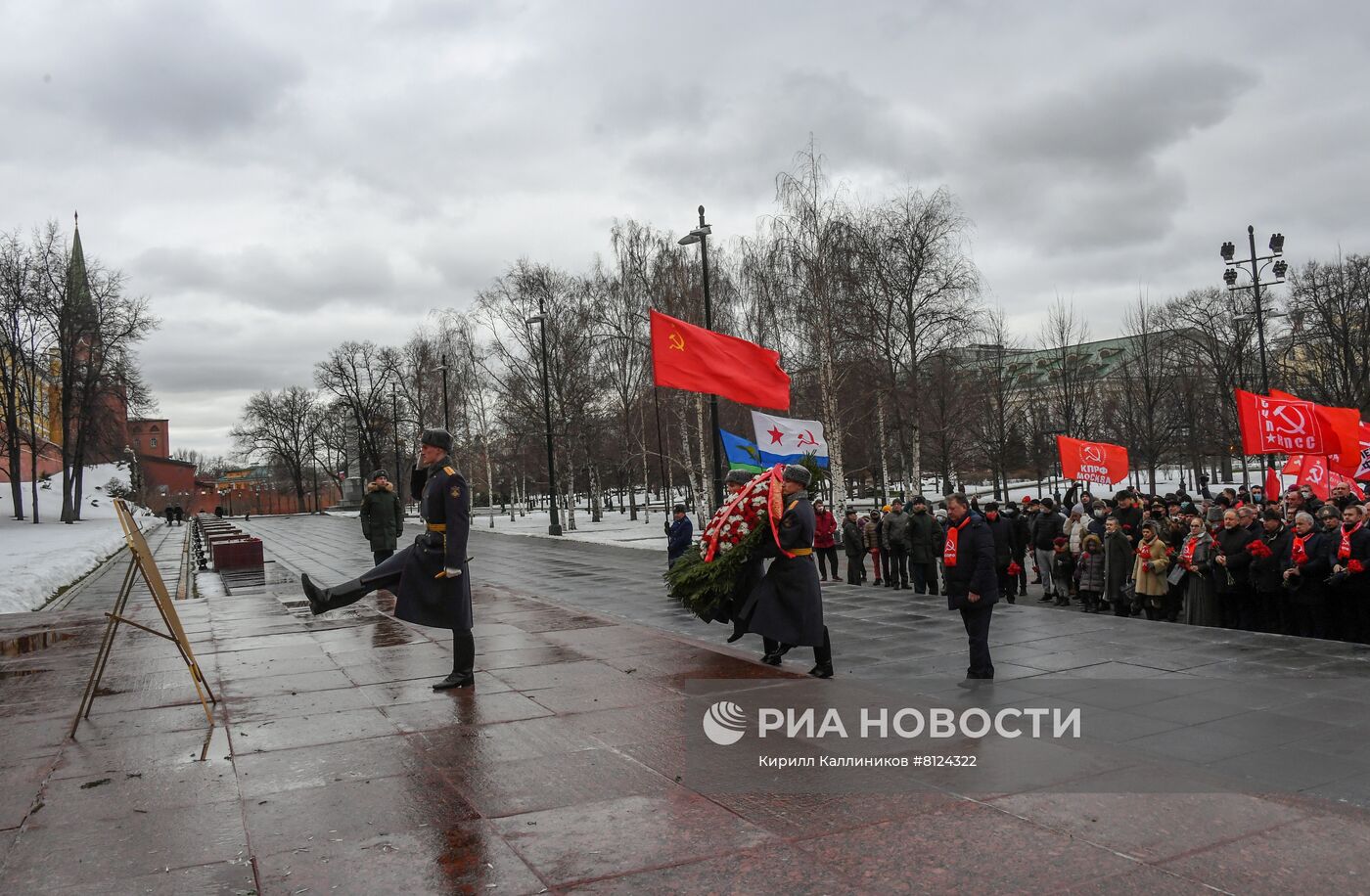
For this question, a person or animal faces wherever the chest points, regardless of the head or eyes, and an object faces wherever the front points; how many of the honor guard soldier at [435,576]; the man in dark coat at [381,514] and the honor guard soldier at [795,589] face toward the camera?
1

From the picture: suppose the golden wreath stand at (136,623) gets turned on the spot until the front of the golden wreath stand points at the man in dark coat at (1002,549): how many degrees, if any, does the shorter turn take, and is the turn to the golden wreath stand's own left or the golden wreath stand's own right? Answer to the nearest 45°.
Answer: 0° — it already faces them

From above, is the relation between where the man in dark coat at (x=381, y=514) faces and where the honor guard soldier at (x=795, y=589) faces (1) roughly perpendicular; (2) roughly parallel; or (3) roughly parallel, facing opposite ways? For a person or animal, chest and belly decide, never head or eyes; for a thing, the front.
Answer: roughly perpendicular

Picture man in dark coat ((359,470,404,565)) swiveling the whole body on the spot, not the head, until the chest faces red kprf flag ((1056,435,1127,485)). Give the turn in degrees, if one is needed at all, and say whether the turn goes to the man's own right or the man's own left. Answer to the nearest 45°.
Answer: approximately 90° to the man's own left

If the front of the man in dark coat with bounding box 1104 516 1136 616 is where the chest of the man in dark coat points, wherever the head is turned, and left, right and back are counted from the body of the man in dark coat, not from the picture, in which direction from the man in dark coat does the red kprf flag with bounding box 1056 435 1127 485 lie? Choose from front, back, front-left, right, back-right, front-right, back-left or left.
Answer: back-right

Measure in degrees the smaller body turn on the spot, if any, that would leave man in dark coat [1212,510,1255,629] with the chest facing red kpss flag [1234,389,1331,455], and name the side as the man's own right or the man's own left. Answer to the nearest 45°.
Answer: approximately 135° to the man's own right

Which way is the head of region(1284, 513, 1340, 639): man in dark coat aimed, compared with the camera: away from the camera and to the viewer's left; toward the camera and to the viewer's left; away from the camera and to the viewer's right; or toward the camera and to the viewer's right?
toward the camera and to the viewer's left

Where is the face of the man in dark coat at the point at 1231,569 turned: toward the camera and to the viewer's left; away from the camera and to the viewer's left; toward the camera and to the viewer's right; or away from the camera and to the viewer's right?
toward the camera and to the viewer's left

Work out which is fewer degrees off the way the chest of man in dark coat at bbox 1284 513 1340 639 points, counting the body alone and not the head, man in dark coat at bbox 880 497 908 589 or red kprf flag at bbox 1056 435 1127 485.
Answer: the man in dark coat

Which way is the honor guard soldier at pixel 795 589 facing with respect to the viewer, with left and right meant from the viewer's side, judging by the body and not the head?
facing to the left of the viewer

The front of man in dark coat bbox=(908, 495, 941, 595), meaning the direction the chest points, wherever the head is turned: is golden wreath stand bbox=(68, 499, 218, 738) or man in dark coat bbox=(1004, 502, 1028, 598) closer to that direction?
the golden wreath stand

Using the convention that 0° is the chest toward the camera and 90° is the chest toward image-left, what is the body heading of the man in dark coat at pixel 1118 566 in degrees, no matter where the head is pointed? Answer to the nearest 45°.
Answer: approximately 45°

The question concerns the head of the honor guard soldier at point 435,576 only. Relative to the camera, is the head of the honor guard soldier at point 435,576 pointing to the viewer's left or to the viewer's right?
to the viewer's left
